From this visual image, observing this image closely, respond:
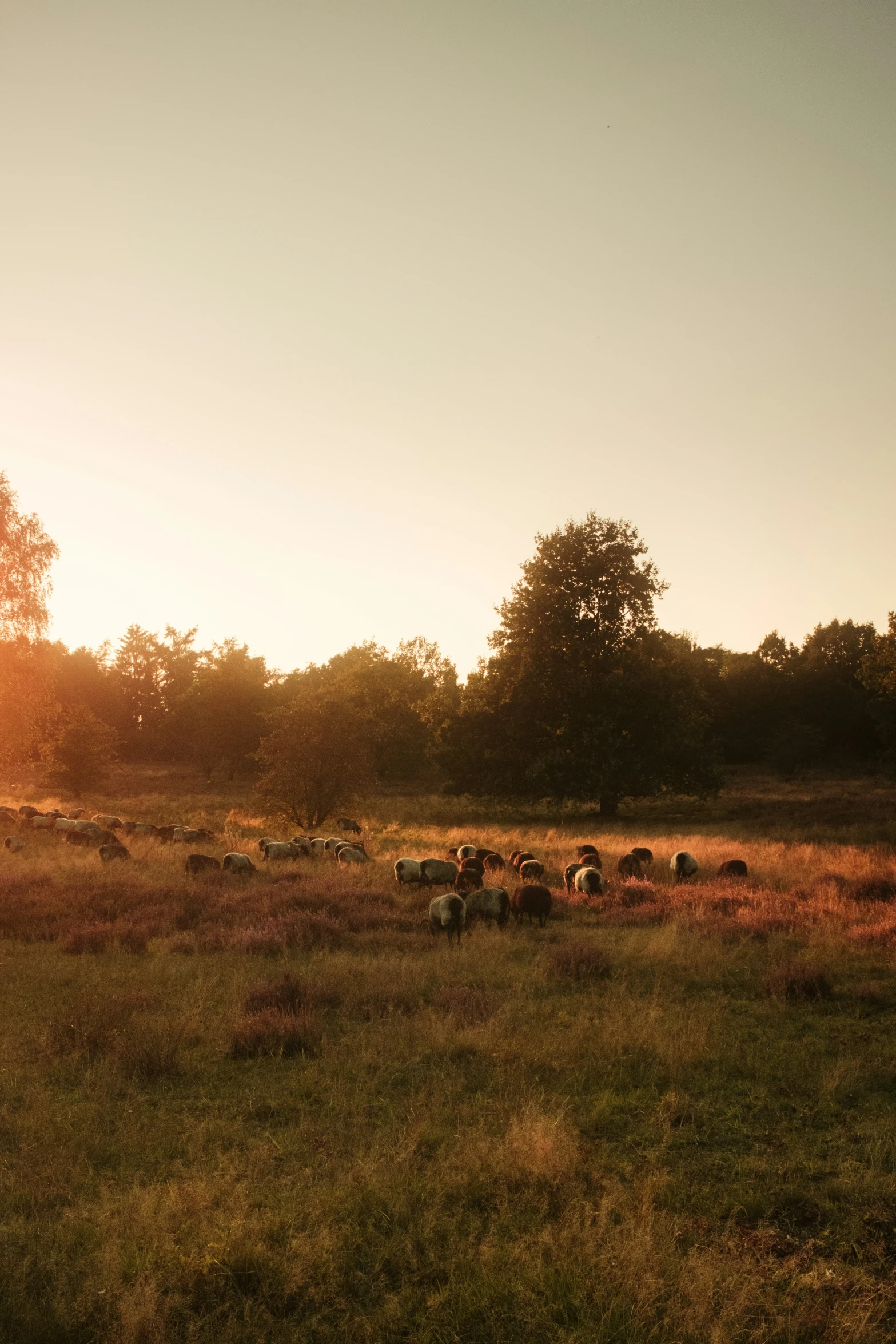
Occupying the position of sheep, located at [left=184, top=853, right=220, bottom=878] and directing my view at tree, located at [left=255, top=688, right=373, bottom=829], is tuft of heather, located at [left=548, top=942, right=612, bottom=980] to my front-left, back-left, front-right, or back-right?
back-right

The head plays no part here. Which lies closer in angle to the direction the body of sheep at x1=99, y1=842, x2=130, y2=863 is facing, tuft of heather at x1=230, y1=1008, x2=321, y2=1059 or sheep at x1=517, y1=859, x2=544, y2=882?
the sheep

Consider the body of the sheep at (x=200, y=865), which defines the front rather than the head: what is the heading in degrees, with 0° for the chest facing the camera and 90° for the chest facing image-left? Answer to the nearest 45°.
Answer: approximately 270°

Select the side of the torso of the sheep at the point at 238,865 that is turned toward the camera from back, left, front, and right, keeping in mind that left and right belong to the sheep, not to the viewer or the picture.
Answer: right

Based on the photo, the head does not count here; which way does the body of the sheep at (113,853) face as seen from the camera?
to the viewer's right

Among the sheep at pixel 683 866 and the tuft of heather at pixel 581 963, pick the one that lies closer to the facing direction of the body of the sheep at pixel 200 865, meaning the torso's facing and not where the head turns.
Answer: the sheep

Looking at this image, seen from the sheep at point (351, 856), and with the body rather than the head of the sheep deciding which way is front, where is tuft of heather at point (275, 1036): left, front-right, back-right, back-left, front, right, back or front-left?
right

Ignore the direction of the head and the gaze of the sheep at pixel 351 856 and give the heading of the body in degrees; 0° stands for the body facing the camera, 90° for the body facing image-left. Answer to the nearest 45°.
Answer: approximately 270°
